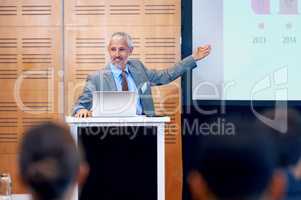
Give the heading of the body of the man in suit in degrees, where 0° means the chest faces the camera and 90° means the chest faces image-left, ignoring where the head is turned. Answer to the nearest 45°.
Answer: approximately 0°

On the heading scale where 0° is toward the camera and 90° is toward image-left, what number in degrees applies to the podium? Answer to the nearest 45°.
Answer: approximately 0°

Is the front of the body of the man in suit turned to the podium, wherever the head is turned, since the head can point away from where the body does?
yes

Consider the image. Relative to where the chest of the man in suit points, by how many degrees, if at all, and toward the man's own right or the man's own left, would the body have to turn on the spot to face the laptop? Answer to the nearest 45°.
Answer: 0° — they already face it

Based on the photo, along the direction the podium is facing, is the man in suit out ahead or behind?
behind

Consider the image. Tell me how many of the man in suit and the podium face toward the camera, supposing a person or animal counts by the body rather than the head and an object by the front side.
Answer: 2
